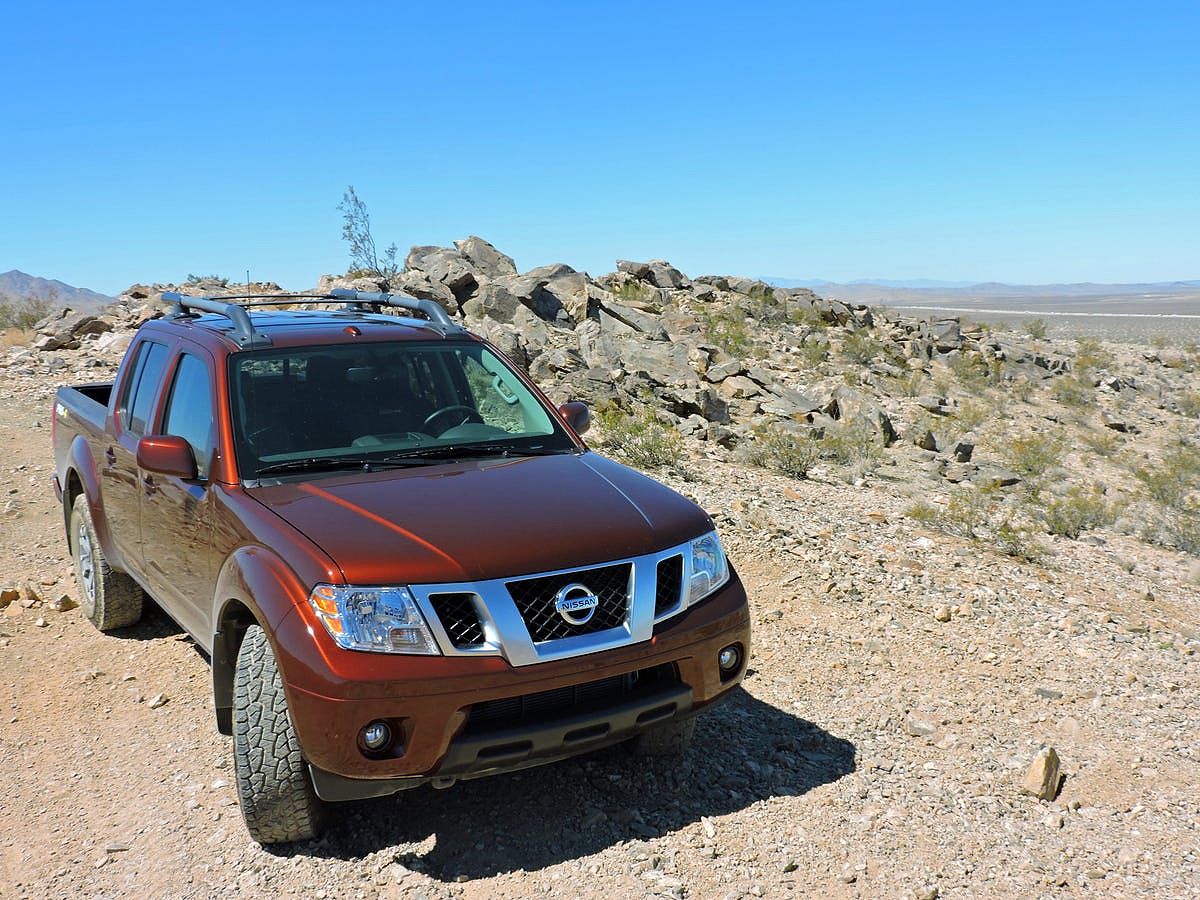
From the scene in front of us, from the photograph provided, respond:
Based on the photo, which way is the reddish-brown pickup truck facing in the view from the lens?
facing the viewer and to the right of the viewer

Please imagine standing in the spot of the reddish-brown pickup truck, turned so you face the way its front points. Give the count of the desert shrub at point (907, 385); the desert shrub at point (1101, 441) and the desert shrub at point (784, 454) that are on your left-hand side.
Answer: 3

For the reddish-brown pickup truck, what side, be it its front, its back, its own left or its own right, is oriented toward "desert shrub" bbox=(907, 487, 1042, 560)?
left

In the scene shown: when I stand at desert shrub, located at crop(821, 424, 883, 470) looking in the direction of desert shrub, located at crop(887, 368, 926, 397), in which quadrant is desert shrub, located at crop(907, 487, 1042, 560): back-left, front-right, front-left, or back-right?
back-right

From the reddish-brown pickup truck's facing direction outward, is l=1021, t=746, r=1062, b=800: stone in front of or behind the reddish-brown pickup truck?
in front

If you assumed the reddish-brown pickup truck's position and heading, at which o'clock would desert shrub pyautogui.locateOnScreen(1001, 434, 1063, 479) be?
The desert shrub is roughly at 9 o'clock from the reddish-brown pickup truck.

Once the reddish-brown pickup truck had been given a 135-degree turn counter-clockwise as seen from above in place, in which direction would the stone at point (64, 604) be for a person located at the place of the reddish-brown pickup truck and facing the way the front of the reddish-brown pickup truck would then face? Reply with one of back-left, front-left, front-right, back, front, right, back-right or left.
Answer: front-left

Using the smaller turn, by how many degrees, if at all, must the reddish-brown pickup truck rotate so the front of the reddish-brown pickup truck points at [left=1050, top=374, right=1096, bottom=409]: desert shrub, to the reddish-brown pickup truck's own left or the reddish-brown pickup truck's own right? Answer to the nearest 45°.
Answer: approximately 90° to the reddish-brown pickup truck's own left

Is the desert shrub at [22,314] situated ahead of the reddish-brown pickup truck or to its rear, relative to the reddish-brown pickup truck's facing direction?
to the rear

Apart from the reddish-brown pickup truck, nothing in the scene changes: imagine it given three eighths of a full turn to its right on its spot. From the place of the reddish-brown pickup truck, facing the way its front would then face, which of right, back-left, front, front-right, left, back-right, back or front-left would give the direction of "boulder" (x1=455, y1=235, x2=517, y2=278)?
right

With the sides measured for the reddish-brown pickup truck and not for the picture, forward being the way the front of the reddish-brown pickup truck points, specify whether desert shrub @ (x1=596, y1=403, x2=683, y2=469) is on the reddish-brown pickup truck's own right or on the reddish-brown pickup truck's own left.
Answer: on the reddish-brown pickup truck's own left

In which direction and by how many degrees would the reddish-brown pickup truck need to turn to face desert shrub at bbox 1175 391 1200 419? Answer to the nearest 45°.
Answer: approximately 90° to its left

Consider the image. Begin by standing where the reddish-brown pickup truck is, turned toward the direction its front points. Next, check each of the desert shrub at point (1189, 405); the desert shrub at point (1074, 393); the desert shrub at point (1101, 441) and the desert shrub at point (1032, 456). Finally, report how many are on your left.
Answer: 4

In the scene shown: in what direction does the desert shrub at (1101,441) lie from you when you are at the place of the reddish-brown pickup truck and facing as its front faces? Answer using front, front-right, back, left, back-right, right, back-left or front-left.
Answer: left

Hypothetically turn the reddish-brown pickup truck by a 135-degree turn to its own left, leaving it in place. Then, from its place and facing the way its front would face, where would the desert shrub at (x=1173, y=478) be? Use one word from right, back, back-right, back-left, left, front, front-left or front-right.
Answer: front-right
